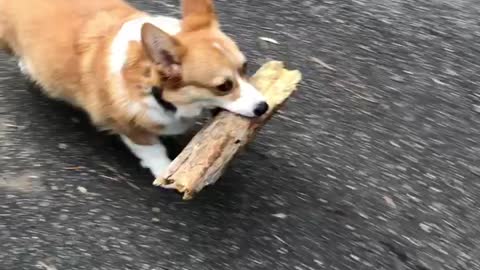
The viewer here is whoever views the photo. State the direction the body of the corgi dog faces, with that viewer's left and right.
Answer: facing the viewer and to the right of the viewer
